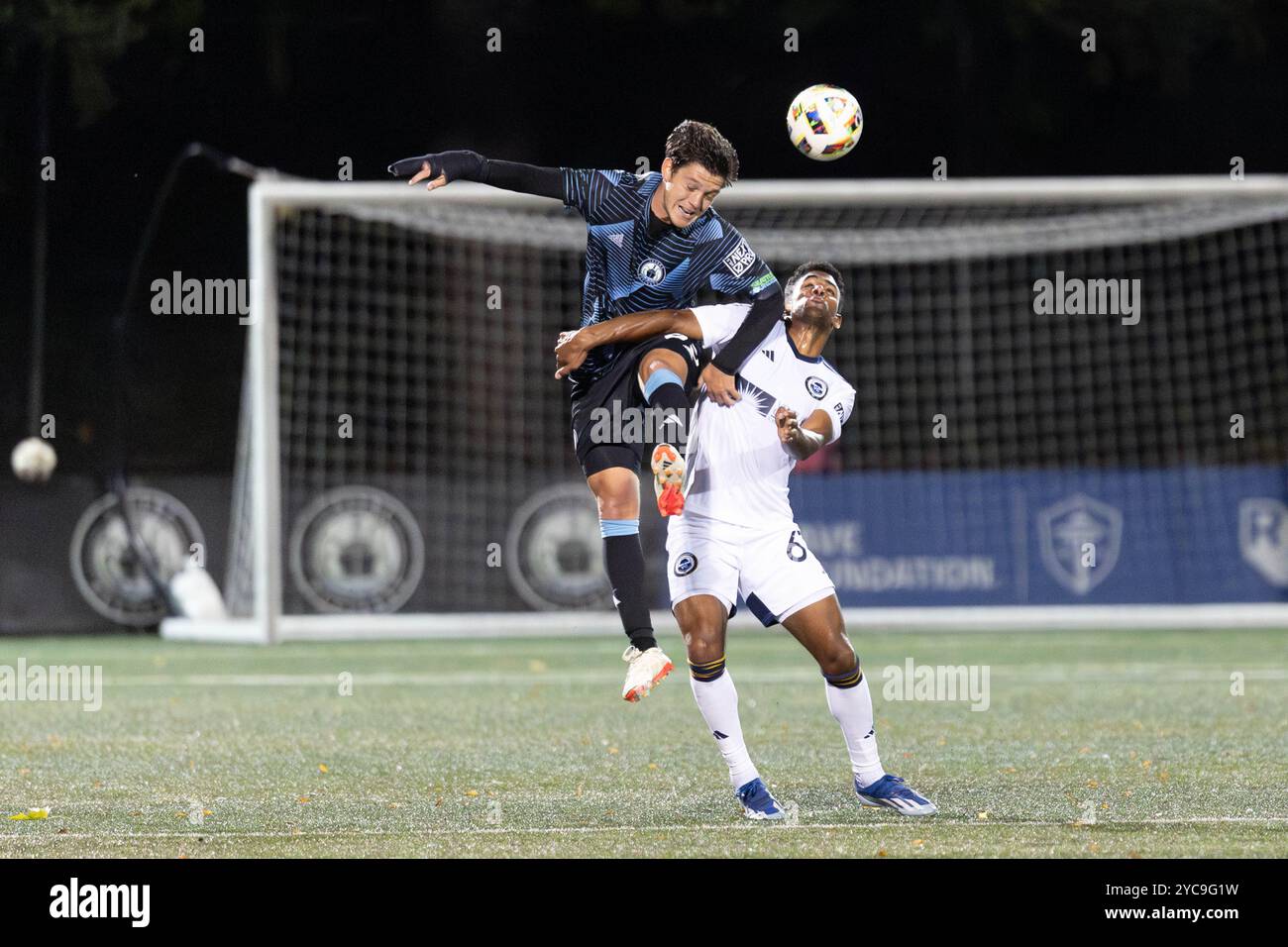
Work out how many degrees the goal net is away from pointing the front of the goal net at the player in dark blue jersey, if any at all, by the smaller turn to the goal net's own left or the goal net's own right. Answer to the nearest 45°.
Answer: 0° — it already faces them

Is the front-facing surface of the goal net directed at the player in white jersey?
yes

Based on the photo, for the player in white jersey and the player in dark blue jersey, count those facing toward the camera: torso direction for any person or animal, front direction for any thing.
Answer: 2

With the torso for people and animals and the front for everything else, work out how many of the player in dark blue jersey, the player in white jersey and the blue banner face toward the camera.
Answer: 3

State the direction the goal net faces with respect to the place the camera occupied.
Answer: facing the viewer

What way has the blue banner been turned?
toward the camera

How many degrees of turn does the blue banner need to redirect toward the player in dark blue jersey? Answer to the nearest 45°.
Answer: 0° — it already faces them

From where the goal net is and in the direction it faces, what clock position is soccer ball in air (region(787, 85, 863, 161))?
The soccer ball in air is roughly at 12 o'clock from the goal net.
